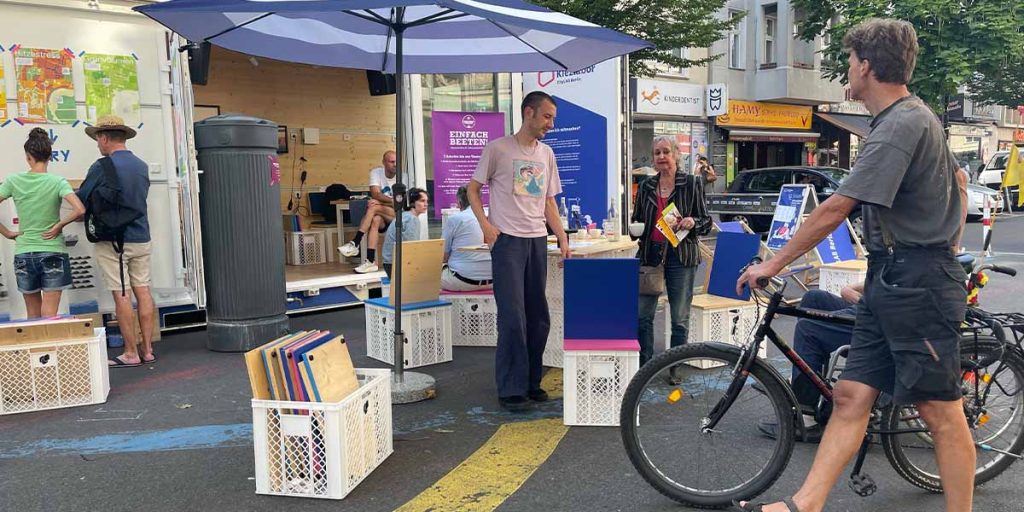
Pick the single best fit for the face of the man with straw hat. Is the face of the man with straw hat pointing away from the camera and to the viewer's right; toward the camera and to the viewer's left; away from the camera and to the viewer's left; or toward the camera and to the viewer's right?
away from the camera and to the viewer's left

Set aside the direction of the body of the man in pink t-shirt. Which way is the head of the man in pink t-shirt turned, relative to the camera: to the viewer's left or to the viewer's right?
to the viewer's right

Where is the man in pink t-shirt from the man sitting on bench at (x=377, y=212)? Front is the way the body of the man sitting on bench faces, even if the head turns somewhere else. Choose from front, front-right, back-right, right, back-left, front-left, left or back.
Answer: front-left

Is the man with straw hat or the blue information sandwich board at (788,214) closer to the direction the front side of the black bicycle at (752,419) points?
the man with straw hat

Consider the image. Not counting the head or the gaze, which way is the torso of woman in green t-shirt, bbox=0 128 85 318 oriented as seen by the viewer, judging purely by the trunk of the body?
away from the camera

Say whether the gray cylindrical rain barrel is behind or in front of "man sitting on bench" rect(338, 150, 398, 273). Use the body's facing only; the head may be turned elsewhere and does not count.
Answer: in front

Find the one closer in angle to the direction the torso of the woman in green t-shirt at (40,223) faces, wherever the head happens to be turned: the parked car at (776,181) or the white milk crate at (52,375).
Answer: the parked car

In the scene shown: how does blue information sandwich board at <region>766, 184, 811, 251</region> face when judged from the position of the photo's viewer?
facing the viewer and to the left of the viewer

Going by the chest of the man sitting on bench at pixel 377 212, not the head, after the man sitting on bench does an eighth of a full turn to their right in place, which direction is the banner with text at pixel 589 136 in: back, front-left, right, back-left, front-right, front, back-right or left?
back-left

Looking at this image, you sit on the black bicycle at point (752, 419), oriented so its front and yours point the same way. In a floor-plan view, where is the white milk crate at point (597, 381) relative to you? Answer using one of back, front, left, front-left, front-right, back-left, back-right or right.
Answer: front-right

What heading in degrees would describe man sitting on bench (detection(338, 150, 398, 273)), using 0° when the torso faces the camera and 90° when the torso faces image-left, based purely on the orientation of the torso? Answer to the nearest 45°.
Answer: approximately 45°

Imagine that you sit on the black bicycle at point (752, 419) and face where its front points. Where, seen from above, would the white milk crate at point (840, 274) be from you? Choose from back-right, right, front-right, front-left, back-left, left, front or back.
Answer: right

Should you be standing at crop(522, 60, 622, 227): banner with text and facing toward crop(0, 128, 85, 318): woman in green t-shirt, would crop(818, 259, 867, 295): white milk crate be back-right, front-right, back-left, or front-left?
back-left

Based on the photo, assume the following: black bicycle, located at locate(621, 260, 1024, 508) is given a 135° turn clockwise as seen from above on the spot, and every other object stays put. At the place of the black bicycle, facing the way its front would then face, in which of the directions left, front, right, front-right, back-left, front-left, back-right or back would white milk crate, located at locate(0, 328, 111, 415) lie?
back-left

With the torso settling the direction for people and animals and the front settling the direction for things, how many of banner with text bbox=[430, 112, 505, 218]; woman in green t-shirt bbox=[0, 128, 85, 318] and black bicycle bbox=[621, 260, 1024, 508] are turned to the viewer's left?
1

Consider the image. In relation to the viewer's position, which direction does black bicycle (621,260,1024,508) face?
facing to the left of the viewer

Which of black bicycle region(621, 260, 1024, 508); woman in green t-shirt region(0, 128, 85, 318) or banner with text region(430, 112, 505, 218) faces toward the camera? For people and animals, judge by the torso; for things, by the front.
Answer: the banner with text

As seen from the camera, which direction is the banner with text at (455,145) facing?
toward the camera

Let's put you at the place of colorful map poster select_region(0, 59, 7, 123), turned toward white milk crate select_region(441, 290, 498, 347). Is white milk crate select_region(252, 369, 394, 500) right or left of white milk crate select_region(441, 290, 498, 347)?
right

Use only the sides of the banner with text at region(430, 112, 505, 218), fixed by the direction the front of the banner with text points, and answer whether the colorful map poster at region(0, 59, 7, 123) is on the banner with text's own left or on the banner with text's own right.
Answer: on the banner with text's own right
